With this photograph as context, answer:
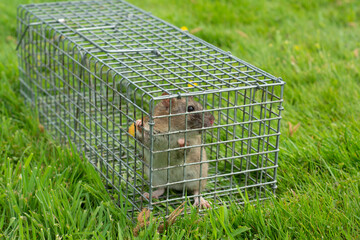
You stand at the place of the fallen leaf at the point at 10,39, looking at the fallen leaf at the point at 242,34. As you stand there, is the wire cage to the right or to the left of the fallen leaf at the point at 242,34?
right

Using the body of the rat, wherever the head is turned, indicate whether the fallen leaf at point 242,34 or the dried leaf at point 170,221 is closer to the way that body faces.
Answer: the dried leaf

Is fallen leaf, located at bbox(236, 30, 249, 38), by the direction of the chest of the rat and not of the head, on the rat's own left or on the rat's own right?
on the rat's own left

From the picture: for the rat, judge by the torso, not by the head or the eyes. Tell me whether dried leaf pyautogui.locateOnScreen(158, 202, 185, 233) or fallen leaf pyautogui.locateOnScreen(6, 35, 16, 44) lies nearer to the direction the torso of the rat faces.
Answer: the dried leaf

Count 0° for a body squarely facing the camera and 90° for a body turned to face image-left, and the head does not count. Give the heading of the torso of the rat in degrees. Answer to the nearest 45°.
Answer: approximately 315°

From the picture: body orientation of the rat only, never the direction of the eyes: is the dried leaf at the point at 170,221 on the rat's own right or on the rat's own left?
on the rat's own right

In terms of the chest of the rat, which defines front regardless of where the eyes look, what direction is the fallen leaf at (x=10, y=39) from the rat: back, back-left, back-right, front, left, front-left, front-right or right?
back
